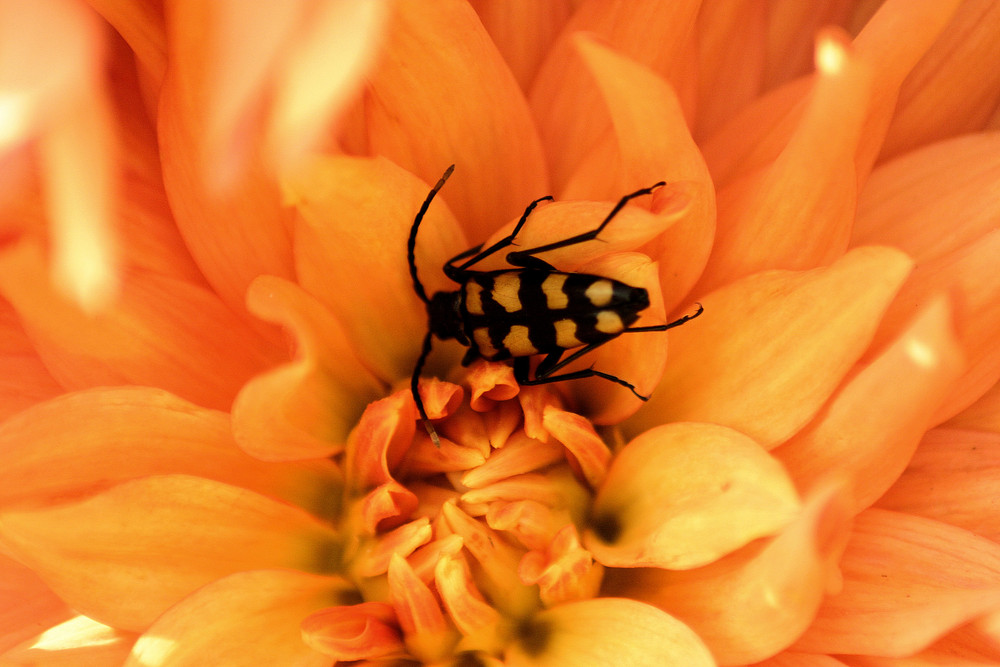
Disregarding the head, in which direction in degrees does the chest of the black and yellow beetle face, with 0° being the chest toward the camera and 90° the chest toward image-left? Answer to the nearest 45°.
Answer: approximately 90°
